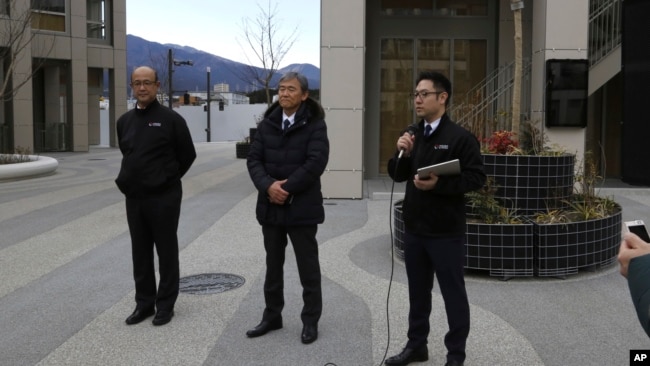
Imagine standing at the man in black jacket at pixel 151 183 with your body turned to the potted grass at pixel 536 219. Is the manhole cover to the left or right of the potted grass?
left

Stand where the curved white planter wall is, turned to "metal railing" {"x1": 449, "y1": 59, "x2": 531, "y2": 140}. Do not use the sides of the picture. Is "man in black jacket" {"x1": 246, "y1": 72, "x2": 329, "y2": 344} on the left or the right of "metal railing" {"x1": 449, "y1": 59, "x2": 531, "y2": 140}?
right

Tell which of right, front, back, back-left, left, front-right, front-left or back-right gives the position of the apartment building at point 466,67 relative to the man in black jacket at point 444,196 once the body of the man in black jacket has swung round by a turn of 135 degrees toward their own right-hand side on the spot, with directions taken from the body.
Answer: front

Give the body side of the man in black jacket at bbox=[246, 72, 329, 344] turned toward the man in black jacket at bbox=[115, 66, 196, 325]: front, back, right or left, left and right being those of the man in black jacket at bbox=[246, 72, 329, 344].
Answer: right

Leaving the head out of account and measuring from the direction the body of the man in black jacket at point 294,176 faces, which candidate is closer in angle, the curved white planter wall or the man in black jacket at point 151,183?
the man in black jacket

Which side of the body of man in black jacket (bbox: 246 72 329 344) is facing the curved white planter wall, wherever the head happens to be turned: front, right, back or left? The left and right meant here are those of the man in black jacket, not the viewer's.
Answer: right

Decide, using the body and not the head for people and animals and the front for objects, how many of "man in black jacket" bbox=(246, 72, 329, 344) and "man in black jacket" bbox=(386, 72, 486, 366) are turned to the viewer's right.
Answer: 0

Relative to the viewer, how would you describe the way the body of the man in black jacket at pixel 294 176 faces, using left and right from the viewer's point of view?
facing the viewer and to the left of the viewer

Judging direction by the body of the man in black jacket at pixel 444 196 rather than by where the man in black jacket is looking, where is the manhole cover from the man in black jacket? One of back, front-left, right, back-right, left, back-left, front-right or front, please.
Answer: right

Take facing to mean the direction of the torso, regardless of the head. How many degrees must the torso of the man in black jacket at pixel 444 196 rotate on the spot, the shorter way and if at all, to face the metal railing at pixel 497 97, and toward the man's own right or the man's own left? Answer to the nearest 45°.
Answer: approximately 135° to the man's own right

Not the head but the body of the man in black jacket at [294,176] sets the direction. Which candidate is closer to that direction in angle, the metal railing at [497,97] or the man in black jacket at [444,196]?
the man in black jacket

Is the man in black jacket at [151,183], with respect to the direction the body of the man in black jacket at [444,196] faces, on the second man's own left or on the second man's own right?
on the second man's own right

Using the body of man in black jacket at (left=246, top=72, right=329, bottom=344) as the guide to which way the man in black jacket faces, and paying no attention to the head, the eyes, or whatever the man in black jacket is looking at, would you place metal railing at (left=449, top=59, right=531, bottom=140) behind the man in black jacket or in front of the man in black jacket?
behind

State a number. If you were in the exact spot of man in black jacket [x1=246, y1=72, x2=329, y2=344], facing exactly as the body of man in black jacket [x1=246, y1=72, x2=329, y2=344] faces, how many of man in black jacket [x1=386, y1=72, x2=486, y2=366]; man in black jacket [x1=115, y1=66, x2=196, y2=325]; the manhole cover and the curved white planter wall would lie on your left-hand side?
1
